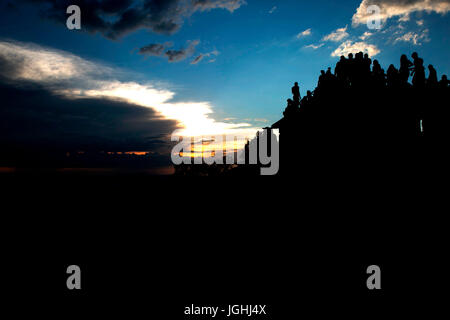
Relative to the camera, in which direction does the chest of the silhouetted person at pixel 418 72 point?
to the viewer's left
